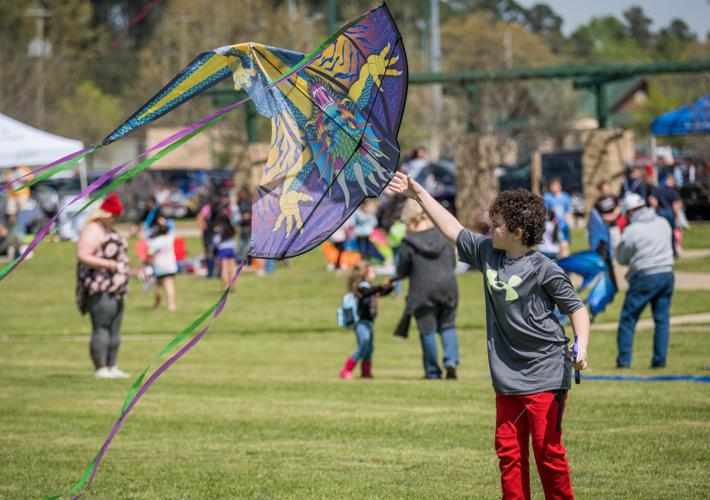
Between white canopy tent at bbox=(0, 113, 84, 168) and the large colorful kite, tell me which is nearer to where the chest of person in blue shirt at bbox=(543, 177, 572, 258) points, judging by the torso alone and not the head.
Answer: the large colorful kite

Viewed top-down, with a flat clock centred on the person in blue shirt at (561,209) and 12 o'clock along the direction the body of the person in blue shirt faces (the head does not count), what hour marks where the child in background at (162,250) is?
The child in background is roughly at 2 o'clock from the person in blue shirt.

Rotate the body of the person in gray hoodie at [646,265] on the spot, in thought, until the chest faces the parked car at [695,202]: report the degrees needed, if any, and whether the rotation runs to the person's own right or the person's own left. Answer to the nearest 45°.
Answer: approximately 45° to the person's own right

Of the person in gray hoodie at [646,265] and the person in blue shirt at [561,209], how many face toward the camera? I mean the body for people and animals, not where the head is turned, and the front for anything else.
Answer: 1

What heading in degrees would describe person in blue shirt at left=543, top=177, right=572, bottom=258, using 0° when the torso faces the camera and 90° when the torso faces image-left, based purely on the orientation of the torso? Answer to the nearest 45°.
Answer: approximately 0°

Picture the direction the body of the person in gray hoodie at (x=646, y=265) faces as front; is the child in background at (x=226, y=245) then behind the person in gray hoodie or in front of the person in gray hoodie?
in front

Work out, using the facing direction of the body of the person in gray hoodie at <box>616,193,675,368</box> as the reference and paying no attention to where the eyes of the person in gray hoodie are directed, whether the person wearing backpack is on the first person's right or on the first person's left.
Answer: on the first person's left

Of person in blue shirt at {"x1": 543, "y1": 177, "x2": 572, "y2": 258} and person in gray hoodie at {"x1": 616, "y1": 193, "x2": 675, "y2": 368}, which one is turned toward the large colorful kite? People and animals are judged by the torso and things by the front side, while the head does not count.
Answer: the person in blue shirt

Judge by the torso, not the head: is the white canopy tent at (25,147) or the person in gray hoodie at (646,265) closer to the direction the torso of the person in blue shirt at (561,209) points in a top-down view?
the person in gray hoodie

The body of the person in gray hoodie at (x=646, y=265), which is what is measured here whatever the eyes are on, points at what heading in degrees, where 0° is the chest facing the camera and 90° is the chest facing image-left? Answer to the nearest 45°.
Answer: approximately 135°

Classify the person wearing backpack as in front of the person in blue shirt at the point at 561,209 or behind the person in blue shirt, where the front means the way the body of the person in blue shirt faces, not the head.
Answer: in front
